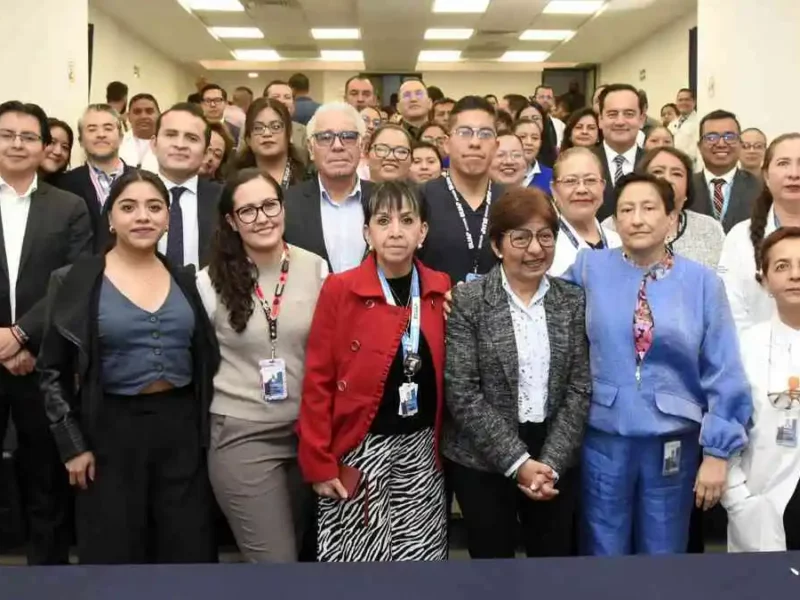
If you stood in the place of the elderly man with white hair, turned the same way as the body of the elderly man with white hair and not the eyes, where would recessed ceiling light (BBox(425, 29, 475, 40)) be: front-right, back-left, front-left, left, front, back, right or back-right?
back

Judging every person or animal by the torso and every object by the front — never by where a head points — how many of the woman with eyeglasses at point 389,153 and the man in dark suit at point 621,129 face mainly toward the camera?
2

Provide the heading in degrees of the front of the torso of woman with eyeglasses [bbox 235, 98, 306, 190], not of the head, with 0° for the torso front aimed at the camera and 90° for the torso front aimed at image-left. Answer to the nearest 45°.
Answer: approximately 0°

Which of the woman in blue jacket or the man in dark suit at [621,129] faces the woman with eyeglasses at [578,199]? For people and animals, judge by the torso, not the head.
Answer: the man in dark suit

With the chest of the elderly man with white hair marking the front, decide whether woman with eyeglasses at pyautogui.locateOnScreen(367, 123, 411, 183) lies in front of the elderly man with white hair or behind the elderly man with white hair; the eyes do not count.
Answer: behind

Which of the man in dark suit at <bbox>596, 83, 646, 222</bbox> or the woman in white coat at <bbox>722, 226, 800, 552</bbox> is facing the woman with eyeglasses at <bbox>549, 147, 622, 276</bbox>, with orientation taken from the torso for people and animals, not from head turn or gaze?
the man in dark suit

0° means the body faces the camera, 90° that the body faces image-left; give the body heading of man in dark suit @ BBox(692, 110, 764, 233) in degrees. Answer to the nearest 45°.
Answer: approximately 0°
